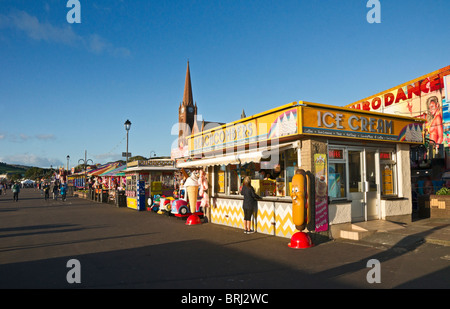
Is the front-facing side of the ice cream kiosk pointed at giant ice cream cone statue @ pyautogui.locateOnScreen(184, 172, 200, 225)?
no

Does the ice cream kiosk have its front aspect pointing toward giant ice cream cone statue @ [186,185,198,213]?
no

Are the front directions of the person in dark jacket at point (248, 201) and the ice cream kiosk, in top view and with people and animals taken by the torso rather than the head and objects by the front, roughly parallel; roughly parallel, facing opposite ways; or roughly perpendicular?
roughly parallel, facing opposite ways

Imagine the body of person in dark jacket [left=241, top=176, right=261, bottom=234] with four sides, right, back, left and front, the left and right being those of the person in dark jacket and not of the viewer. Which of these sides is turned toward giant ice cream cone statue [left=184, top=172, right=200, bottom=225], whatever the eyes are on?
left

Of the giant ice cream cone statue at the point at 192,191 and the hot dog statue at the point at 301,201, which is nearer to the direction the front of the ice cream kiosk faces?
the hot dog statue

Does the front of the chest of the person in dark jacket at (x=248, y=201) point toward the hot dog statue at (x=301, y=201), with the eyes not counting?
no

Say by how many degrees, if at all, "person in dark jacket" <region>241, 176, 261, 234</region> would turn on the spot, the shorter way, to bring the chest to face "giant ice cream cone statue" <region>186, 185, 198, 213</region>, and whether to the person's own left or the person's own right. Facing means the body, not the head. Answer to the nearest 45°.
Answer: approximately 90° to the person's own left

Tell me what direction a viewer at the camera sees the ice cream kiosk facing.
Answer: facing the viewer and to the left of the viewer

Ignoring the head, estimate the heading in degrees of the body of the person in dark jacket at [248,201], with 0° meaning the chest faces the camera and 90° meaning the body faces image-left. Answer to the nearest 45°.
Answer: approximately 225°

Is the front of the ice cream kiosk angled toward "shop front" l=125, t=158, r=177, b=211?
no
